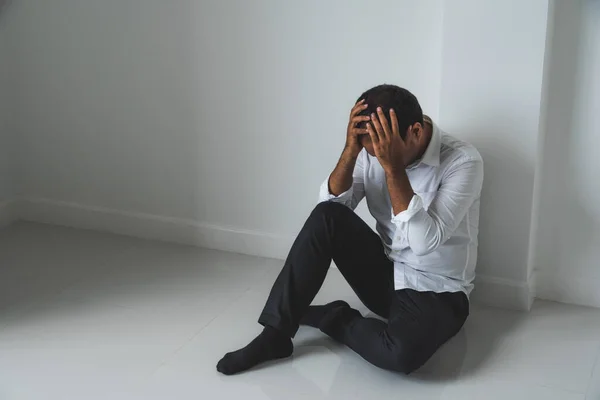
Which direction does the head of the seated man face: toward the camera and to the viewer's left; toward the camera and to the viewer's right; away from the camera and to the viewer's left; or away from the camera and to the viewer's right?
toward the camera and to the viewer's left

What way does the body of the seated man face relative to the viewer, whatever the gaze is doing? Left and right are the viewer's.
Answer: facing the viewer and to the left of the viewer
